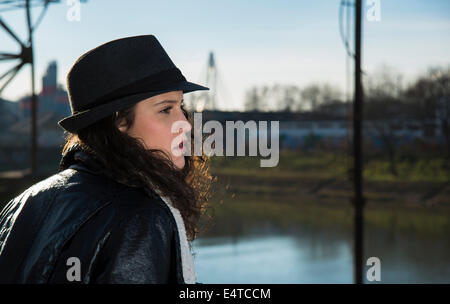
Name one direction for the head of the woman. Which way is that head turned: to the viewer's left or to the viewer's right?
to the viewer's right

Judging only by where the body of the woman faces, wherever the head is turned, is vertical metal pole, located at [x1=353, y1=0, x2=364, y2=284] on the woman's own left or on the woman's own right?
on the woman's own left

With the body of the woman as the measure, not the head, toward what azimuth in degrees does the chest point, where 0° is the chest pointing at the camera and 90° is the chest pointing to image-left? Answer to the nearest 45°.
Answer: approximately 270°
